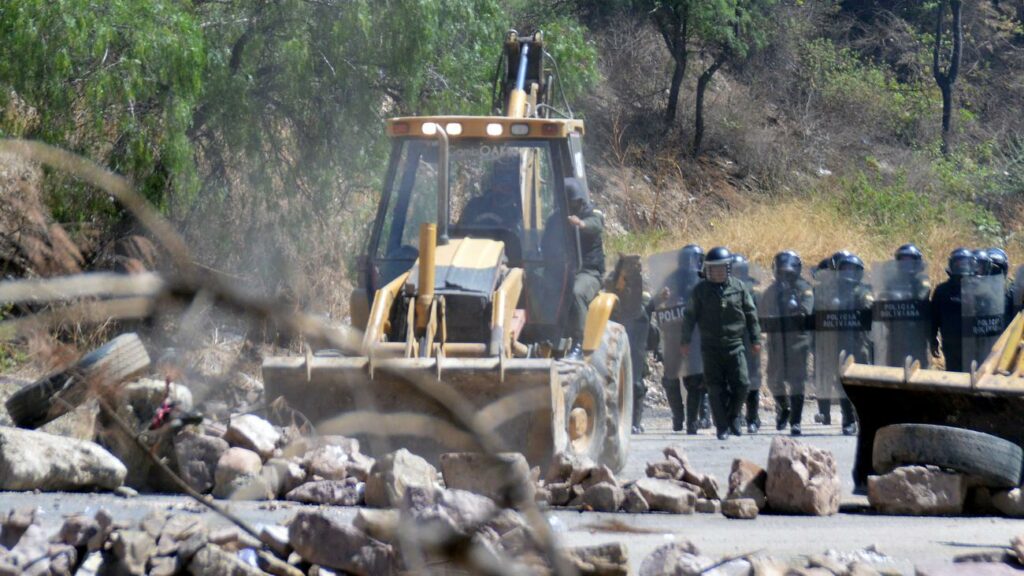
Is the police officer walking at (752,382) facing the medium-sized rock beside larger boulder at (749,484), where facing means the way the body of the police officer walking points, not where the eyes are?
yes

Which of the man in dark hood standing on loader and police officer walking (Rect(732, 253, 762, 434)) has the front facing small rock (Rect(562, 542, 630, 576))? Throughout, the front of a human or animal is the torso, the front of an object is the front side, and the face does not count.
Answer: the police officer walking

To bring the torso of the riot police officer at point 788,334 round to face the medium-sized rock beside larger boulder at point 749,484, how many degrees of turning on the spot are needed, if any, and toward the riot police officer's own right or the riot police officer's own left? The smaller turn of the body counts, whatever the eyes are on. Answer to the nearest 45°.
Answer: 0° — they already face it

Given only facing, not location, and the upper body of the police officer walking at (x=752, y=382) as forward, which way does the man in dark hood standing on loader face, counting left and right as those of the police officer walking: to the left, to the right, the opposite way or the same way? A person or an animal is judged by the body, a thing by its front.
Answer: to the right

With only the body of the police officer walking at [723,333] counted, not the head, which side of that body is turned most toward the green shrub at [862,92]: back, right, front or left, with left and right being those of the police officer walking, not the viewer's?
back

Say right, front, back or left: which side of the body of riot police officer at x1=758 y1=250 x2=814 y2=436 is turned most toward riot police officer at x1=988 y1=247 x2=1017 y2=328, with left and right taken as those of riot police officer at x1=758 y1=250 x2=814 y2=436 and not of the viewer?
left

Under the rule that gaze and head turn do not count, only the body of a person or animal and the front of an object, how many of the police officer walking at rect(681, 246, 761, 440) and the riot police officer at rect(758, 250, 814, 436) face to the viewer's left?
0

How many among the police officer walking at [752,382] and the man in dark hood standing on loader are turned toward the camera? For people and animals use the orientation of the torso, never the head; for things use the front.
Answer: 1

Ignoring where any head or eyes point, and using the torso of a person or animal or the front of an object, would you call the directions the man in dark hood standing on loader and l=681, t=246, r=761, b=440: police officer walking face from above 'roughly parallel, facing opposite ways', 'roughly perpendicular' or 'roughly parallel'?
roughly perpendicular

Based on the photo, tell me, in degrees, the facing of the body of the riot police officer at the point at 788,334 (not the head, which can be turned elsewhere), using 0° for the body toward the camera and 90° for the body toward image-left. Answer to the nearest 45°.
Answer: approximately 0°

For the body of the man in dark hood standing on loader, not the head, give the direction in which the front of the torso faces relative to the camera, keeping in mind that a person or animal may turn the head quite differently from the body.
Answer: to the viewer's left

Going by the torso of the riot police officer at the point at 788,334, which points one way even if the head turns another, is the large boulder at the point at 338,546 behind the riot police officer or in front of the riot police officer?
in front

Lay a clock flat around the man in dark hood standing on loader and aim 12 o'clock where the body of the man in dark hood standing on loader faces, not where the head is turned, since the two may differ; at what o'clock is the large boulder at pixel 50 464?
The large boulder is roughly at 11 o'clock from the man in dark hood standing on loader.
